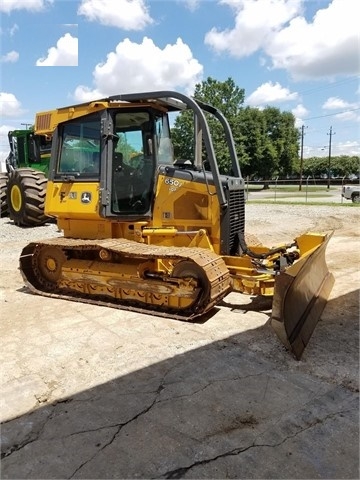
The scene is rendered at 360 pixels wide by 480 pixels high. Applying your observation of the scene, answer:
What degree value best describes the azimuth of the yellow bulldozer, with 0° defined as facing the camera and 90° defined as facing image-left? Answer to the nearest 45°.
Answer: approximately 315°

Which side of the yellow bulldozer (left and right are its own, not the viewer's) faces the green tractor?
back
